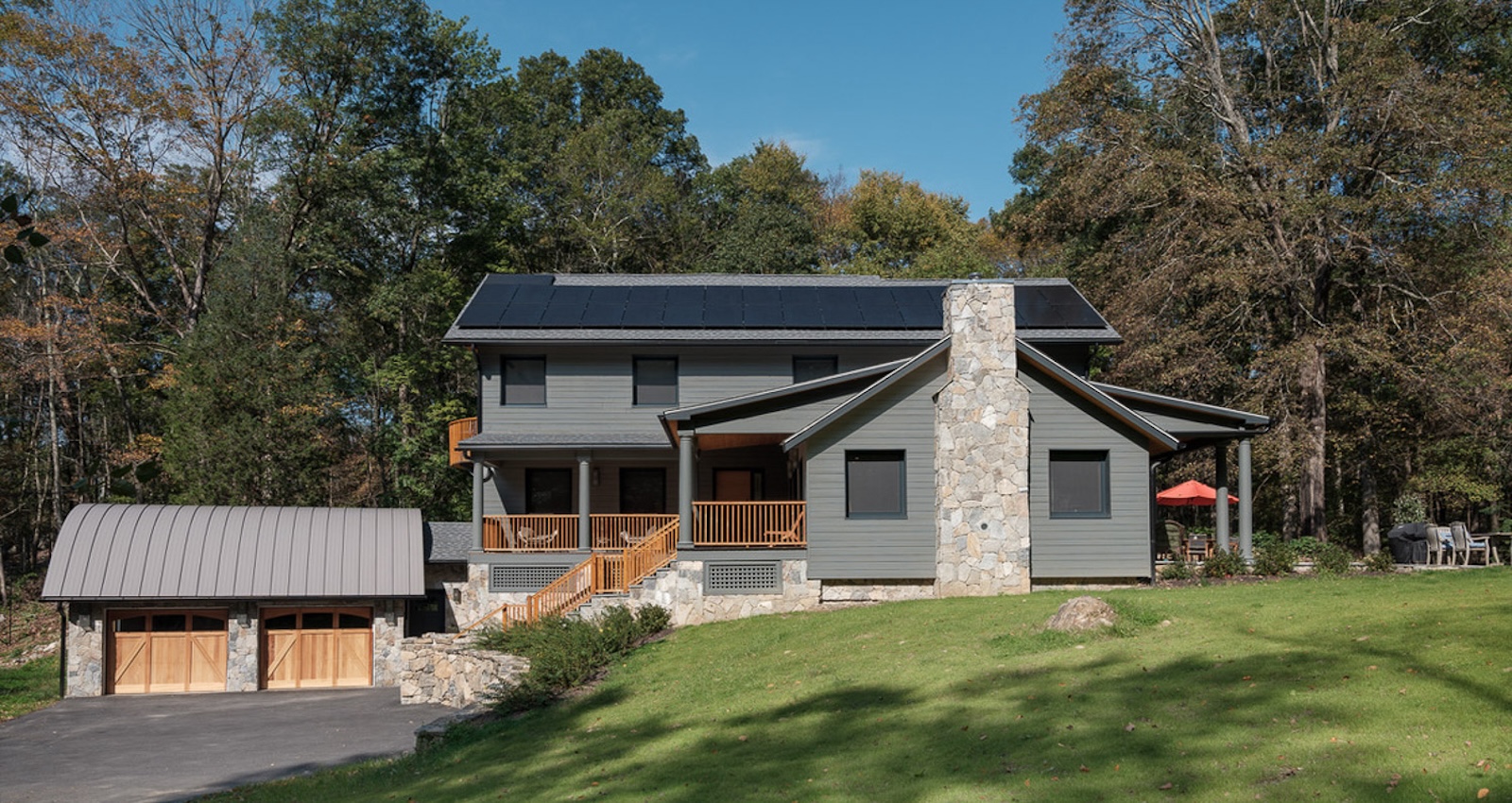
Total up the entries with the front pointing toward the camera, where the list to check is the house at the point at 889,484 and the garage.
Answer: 2

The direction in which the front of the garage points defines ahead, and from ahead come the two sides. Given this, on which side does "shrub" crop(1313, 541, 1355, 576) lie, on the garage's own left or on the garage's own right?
on the garage's own left

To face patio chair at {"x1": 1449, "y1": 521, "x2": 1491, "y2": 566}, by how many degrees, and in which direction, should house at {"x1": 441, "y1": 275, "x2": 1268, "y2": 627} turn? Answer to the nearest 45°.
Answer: approximately 90° to its left

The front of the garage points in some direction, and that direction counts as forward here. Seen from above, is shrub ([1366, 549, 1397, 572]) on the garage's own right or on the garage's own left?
on the garage's own left

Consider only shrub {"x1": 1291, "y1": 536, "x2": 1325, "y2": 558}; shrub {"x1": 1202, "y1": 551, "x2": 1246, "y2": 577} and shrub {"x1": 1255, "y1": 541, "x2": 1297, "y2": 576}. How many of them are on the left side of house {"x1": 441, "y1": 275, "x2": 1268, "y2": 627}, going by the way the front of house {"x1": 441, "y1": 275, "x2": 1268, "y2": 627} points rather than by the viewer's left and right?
3

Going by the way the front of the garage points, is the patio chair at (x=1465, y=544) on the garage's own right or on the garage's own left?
on the garage's own left

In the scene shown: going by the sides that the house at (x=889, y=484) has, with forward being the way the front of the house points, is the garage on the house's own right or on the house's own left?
on the house's own right

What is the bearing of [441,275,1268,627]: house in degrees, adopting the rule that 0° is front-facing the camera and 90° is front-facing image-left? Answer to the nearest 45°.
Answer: approximately 0°
